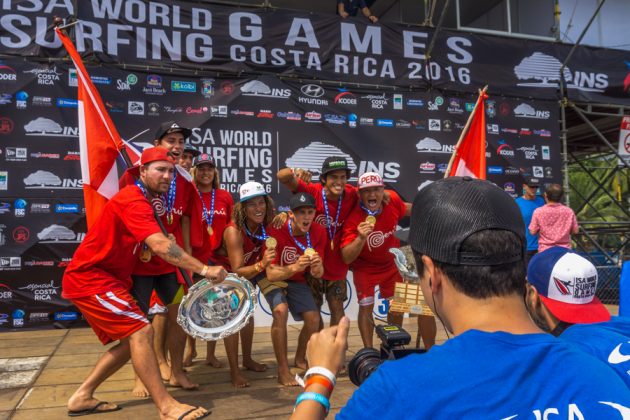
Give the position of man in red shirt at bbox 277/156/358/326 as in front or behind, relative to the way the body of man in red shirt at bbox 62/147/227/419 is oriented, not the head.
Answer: in front

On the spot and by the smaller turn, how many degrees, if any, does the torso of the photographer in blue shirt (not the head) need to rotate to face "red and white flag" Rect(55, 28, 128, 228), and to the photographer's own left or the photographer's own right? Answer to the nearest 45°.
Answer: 0° — they already face it

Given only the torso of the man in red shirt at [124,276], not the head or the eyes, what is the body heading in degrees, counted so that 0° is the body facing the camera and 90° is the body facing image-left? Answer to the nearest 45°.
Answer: approximately 270°

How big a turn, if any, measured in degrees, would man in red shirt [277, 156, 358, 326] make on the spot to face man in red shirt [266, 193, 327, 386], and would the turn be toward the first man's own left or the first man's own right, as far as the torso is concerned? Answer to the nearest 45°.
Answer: approximately 45° to the first man's own right

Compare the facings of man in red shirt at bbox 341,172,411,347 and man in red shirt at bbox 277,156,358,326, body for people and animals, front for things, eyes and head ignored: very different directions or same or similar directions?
same or similar directions

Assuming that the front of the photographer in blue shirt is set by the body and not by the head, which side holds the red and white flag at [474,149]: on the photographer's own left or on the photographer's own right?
on the photographer's own right

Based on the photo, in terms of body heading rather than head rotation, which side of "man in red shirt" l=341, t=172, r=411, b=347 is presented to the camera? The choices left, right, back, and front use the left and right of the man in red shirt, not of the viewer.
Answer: front

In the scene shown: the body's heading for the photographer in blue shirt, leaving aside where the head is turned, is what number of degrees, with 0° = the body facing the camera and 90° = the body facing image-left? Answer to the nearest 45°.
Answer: approximately 135°

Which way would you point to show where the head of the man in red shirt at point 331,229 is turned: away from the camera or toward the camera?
toward the camera

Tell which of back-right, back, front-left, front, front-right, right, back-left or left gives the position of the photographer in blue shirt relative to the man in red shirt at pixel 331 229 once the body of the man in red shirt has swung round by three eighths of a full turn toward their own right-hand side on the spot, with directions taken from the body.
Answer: back-left
